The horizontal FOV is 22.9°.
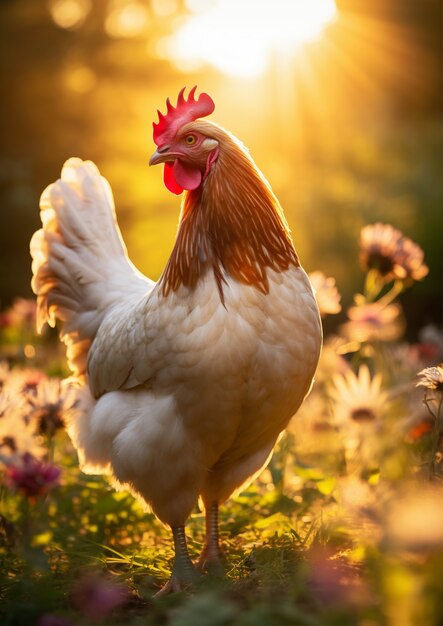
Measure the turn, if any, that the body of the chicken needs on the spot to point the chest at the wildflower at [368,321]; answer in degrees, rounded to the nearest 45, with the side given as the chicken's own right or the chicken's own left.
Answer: approximately 90° to the chicken's own left

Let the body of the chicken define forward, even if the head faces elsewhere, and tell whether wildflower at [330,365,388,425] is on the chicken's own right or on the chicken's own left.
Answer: on the chicken's own left

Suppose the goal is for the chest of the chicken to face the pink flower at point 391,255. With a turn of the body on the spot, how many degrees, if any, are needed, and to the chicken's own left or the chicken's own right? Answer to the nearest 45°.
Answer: approximately 90° to the chicken's own left

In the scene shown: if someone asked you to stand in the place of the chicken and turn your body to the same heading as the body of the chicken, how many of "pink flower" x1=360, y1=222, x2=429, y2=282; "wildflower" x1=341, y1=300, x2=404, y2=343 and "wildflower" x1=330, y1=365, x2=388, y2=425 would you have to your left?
3

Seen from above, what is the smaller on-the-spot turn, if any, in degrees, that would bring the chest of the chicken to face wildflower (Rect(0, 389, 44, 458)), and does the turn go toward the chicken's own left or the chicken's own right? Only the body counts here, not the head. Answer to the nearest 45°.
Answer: approximately 180°

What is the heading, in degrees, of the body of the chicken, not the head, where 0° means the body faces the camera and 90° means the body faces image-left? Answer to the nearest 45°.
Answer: approximately 315°
